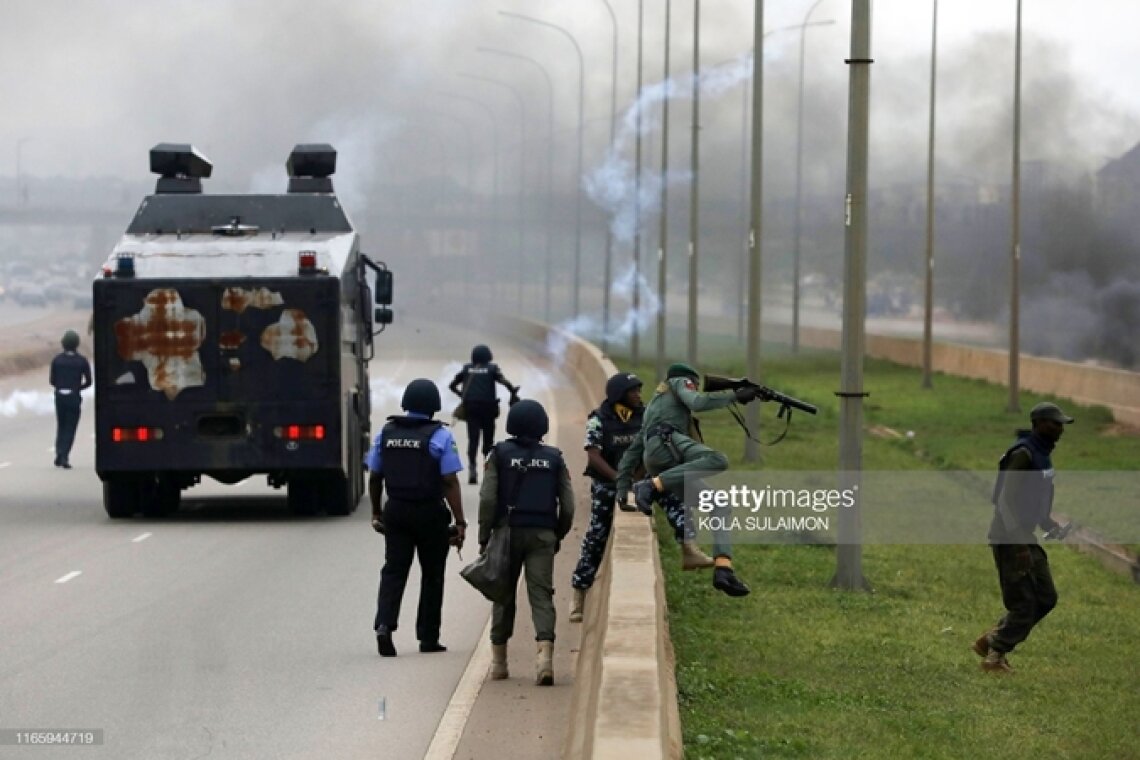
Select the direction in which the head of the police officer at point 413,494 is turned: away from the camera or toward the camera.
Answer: away from the camera

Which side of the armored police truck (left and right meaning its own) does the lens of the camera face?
back

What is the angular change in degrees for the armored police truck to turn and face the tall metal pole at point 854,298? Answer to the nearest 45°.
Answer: approximately 135° to its right

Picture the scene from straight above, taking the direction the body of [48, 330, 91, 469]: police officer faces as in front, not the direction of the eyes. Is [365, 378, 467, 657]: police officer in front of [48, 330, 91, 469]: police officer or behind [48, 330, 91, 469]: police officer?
behind

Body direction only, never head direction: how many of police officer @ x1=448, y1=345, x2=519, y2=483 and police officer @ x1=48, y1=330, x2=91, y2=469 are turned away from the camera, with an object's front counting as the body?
2

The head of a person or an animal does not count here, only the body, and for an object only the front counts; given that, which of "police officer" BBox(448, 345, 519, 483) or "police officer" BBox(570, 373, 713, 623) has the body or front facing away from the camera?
"police officer" BBox(448, 345, 519, 483)

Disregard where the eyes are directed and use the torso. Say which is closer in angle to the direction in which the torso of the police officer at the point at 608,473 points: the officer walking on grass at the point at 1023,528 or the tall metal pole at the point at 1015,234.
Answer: the officer walking on grass

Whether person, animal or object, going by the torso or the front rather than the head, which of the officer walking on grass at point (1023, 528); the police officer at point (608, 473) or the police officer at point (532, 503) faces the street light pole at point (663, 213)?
the police officer at point (532, 503)

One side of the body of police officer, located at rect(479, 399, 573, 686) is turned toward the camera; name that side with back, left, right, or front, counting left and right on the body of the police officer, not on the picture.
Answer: back

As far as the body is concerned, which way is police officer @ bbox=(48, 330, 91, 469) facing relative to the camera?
away from the camera
